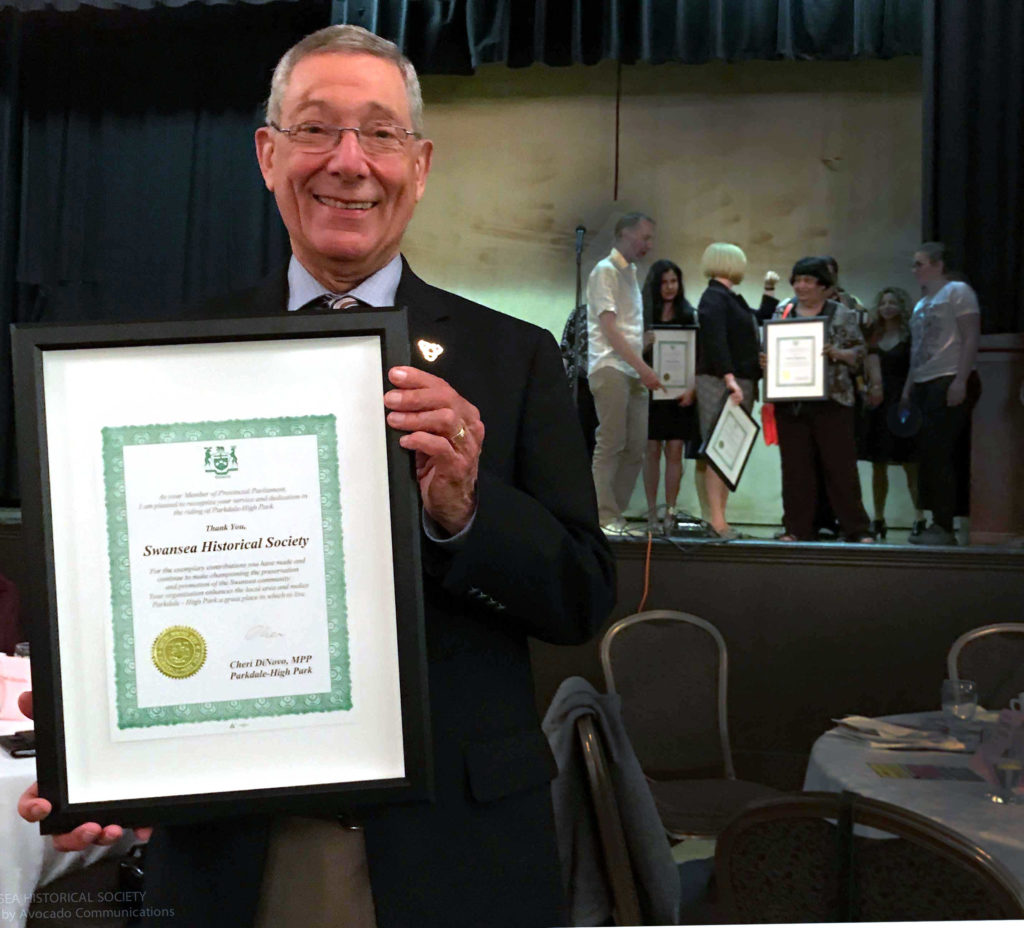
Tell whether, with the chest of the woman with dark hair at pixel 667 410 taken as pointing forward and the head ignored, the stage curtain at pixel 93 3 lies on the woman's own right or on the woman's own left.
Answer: on the woman's own right

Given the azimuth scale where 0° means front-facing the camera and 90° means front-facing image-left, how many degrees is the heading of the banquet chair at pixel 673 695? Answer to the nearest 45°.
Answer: approximately 315°

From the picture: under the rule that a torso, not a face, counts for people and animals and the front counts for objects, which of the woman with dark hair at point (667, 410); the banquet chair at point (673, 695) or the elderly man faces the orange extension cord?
the woman with dark hair

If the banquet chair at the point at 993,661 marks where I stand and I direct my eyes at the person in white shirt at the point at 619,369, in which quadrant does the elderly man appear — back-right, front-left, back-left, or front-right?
back-left

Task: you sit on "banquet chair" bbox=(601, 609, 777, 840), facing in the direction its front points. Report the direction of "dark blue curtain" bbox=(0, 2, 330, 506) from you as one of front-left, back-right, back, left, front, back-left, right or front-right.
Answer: back

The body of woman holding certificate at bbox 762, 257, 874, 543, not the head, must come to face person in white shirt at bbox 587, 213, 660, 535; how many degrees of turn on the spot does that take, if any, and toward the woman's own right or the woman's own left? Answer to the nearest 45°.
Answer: approximately 45° to the woman's own right

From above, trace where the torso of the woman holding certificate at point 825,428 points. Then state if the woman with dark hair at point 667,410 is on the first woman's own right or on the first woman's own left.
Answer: on the first woman's own right

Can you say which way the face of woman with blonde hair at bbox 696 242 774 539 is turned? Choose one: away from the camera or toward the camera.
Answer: away from the camera

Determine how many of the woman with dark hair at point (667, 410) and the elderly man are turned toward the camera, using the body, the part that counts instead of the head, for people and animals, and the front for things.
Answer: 2
